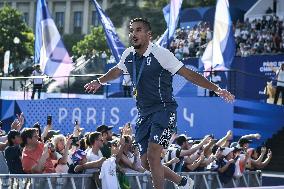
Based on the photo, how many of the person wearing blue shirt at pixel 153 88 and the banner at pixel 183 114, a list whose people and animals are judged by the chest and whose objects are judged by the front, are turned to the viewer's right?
0

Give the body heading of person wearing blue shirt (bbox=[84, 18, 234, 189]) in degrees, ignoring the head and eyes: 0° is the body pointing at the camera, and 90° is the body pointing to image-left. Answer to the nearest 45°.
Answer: approximately 45°

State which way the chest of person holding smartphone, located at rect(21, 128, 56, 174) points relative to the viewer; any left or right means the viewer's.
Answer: facing the viewer and to the right of the viewer

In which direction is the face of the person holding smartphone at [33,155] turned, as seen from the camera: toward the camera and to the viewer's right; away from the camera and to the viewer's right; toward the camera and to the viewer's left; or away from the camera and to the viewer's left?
toward the camera and to the viewer's right

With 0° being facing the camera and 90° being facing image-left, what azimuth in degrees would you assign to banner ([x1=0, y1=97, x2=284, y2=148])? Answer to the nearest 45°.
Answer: approximately 0°

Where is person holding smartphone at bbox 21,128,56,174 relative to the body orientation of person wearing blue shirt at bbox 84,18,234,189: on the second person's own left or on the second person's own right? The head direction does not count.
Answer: on the second person's own right

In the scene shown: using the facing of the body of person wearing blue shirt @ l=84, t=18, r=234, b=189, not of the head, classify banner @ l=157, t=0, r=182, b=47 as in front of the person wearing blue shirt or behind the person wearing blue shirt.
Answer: behind
